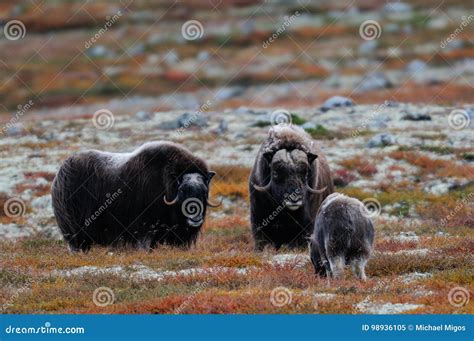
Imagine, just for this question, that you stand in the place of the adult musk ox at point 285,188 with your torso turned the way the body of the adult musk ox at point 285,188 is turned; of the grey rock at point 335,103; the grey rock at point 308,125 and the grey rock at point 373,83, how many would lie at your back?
3

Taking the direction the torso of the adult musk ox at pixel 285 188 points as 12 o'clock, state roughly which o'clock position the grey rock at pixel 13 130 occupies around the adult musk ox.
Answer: The grey rock is roughly at 5 o'clock from the adult musk ox.

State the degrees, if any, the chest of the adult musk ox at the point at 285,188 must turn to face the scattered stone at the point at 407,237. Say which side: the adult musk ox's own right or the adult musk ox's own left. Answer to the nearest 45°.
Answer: approximately 135° to the adult musk ox's own left

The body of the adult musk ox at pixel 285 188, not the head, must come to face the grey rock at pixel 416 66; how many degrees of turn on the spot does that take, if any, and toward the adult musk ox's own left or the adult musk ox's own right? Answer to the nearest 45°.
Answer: approximately 180°

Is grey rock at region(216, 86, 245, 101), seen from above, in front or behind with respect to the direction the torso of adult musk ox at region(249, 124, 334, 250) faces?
behind

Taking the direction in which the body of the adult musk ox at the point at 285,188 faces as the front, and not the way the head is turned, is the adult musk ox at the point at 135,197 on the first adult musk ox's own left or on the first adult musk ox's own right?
on the first adult musk ox's own right

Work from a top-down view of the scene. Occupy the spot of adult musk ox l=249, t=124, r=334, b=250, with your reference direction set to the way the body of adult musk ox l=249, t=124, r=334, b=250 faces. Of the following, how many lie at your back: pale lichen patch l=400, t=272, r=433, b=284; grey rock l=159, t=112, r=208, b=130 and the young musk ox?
1

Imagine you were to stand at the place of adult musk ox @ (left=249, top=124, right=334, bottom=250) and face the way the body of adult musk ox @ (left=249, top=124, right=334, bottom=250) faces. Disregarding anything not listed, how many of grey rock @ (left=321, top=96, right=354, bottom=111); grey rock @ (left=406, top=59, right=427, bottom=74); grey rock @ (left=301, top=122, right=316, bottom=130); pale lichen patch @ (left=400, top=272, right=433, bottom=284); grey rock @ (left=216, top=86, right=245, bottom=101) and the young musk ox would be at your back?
4

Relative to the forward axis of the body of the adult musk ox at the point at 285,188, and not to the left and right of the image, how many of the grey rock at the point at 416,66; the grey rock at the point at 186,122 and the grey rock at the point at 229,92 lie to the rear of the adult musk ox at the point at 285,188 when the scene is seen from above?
3

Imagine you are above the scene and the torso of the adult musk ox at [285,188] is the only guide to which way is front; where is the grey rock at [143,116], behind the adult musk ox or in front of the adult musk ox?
behind

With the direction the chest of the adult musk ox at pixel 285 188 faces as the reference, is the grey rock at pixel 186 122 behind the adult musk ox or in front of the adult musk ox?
behind

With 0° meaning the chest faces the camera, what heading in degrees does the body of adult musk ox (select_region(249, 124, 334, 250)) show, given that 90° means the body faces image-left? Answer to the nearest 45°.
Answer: approximately 0°
